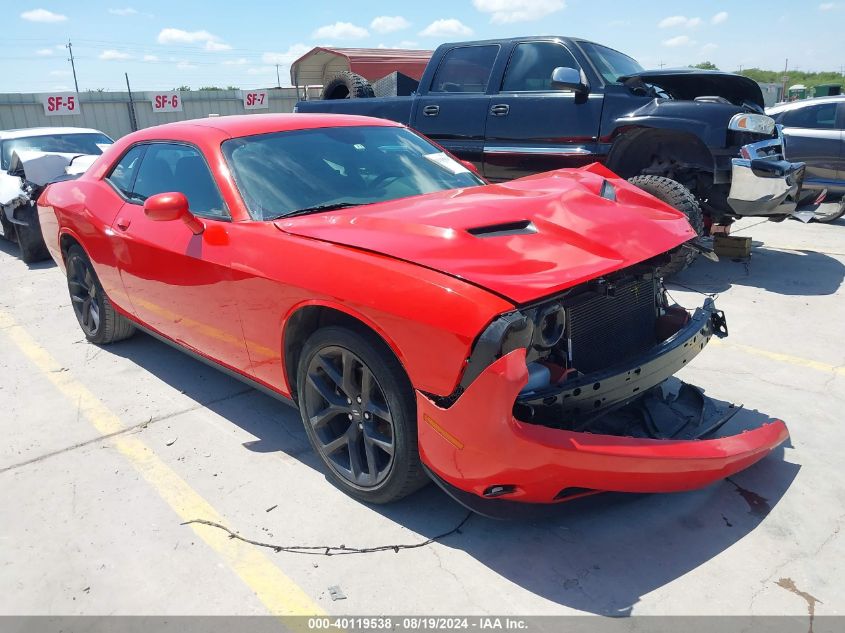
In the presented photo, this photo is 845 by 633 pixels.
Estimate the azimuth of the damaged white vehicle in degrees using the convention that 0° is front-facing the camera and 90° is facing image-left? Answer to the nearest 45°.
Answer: approximately 315°

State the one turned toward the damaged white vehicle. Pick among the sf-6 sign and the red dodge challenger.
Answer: the sf-6 sign

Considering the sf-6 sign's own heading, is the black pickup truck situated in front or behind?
in front

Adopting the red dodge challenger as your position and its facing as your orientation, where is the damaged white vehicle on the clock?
The damaged white vehicle is roughly at 6 o'clock from the red dodge challenger.

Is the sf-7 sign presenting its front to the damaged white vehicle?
yes

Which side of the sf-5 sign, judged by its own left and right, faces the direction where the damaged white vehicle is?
front

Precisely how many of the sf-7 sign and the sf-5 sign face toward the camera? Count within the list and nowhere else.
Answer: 2

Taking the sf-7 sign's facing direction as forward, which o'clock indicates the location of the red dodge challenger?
The red dodge challenger is roughly at 12 o'clock from the sf-7 sign.

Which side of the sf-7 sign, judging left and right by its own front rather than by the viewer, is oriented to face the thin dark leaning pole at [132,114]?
right

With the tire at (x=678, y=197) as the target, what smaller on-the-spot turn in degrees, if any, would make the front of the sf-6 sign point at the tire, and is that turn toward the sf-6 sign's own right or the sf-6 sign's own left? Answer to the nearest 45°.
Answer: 0° — it already faces it

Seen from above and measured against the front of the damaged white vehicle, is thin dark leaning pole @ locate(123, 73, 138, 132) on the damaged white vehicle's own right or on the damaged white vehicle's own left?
on the damaged white vehicle's own left

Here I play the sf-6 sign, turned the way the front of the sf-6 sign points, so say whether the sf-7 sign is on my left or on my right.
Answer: on my left

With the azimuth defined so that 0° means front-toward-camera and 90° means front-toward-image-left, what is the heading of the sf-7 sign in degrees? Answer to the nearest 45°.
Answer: approximately 0°
